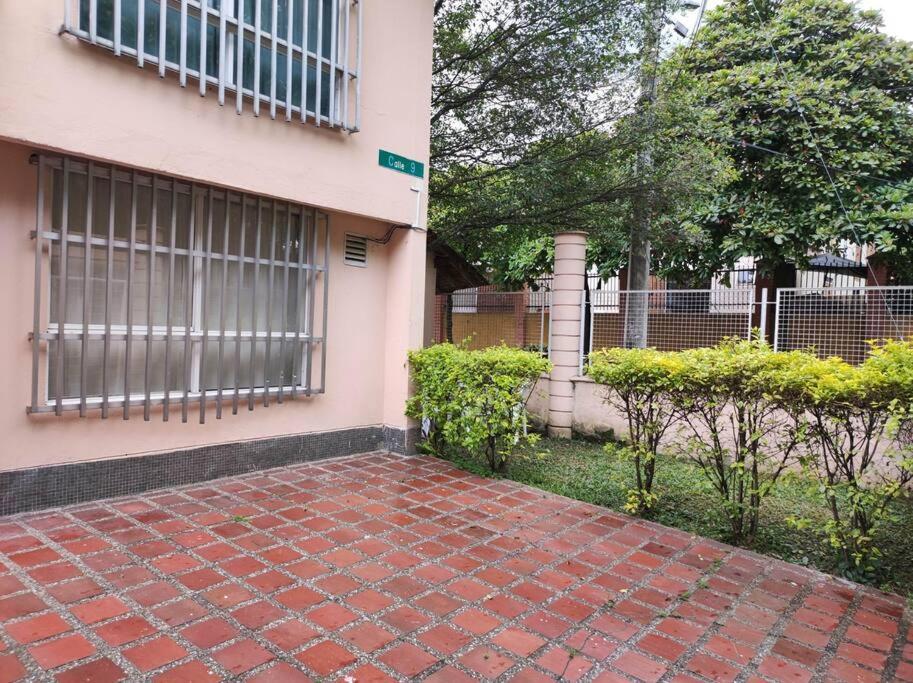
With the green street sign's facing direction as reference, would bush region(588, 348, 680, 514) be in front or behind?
in front

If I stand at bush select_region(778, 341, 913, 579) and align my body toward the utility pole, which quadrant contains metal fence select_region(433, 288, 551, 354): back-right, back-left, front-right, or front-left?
front-left

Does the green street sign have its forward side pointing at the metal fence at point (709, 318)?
no

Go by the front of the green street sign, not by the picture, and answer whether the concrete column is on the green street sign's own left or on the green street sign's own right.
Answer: on the green street sign's own left

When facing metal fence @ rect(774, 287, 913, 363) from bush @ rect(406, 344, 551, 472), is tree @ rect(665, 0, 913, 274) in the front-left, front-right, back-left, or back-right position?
front-left

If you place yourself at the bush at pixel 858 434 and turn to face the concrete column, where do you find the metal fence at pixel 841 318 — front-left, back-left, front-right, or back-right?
front-right

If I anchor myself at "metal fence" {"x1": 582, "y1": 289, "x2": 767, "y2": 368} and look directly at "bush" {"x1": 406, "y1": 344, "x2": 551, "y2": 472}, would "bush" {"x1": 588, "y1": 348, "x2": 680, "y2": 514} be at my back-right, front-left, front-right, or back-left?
front-left

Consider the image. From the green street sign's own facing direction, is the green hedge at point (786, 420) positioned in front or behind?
in front

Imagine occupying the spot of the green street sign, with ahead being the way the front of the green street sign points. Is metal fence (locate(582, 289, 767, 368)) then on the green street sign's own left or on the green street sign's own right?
on the green street sign's own left

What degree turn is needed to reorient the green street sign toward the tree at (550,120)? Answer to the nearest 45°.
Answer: approximately 90° to its left

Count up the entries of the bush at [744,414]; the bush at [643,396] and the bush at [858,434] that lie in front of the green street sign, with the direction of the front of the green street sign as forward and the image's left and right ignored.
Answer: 3

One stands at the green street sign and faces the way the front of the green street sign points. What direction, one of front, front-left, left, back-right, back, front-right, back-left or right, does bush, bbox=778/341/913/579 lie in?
front

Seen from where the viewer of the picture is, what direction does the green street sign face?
facing the viewer and to the right of the viewer
